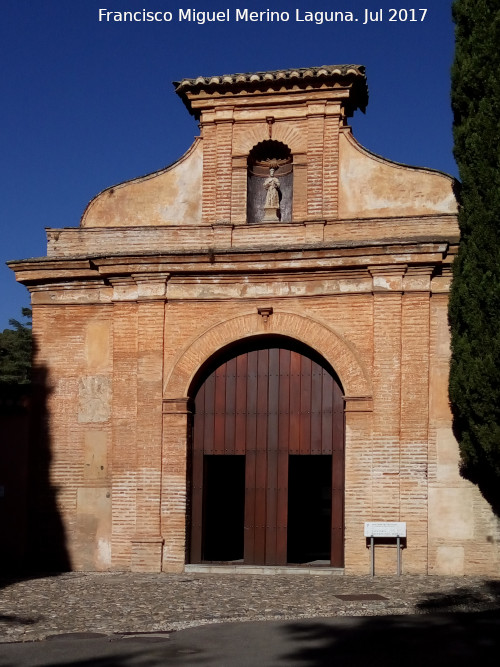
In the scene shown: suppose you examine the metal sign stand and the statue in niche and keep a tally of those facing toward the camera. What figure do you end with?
2

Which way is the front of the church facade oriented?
toward the camera

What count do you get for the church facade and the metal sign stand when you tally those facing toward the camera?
2

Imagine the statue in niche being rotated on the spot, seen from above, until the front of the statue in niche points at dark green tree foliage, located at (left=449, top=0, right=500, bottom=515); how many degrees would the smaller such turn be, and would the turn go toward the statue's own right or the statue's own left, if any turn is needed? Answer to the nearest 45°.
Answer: approximately 45° to the statue's own left

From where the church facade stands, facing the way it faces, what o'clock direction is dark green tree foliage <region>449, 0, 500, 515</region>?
The dark green tree foliage is roughly at 10 o'clock from the church facade.

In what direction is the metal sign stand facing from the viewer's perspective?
toward the camera

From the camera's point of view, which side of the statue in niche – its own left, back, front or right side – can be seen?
front

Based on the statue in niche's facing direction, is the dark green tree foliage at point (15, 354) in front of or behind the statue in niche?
behind
